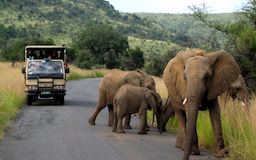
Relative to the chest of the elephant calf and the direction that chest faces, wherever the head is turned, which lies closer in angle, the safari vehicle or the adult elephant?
the adult elephant

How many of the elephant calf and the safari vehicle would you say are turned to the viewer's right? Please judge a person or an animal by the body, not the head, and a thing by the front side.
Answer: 1

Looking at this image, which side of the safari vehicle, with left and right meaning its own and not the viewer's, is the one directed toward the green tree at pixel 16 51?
back

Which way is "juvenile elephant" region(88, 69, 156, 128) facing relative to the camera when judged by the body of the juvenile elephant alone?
to the viewer's right

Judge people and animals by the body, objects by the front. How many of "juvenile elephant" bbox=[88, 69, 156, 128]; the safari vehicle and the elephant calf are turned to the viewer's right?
2

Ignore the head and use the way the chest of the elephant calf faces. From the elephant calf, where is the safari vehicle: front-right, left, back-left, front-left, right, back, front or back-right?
back-left

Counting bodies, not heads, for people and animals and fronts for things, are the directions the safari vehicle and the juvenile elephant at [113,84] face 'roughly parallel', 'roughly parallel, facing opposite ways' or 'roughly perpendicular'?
roughly perpendicular

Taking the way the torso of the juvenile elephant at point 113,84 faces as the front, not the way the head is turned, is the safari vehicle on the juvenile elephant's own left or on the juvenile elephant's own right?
on the juvenile elephant's own left

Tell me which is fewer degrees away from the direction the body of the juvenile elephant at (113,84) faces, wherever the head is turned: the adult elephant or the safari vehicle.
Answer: the adult elephant

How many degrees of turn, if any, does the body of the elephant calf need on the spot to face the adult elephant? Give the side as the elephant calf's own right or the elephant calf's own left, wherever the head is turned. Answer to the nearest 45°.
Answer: approximately 45° to the elephant calf's own right

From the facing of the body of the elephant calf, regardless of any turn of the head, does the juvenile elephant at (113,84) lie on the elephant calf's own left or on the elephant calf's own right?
on the elephant calf's own left

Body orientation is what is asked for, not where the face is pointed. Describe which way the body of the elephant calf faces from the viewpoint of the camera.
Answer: to the viewer's right
